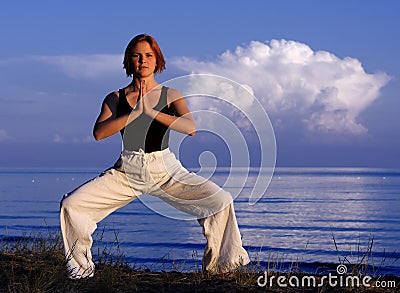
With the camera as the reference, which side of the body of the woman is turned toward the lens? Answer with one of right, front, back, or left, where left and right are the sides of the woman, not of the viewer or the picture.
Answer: front
